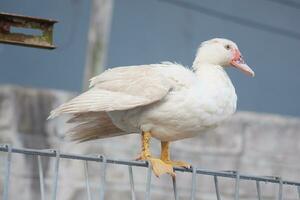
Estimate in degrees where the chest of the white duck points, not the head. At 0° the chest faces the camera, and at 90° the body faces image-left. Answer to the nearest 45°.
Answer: approximately 270°
